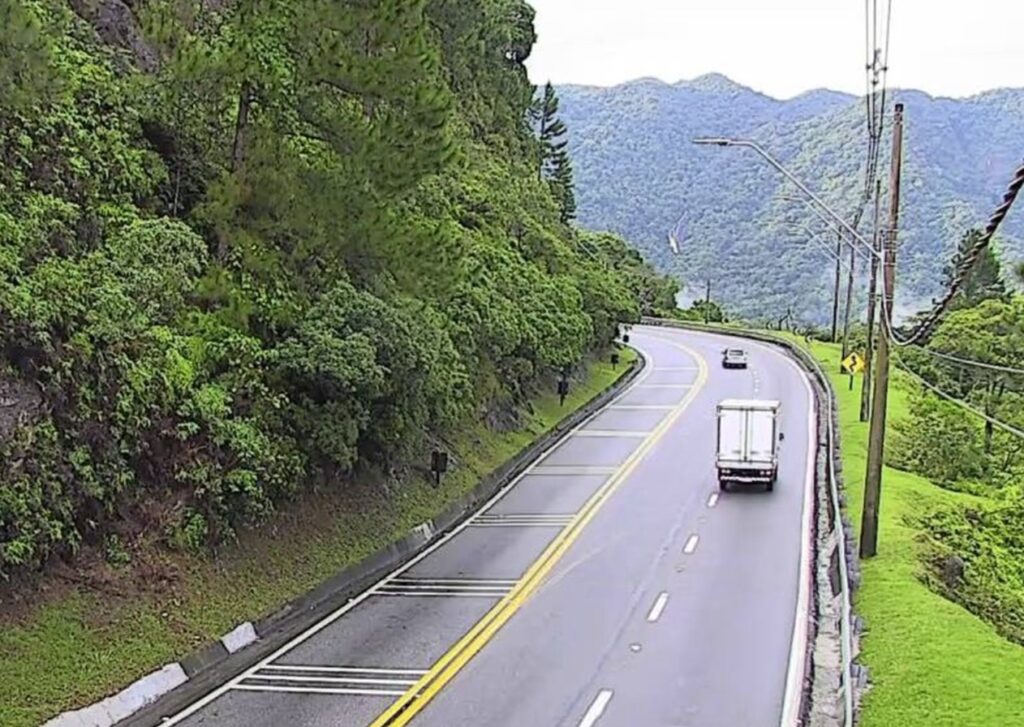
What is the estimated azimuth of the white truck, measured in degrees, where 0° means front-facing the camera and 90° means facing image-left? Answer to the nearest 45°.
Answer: approximately 180°

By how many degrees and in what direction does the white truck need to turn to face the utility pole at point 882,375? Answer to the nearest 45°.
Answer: approximately 180°

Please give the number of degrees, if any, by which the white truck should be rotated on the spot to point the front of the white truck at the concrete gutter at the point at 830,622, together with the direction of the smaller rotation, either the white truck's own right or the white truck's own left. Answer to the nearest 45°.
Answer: approximately 180°

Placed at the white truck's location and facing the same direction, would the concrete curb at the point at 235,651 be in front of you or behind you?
behind

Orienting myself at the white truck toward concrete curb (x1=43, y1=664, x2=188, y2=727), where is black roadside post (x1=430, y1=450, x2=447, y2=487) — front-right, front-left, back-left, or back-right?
front-right

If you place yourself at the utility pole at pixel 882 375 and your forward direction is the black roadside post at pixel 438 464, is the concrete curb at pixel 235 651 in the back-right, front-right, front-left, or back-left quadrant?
front-left

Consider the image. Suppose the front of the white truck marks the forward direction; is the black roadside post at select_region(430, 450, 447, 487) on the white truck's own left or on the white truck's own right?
on the white truck's own left

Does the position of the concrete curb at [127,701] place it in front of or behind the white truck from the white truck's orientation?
behind

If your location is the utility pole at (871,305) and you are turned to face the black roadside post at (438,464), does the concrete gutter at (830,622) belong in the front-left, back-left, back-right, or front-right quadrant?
front-left
